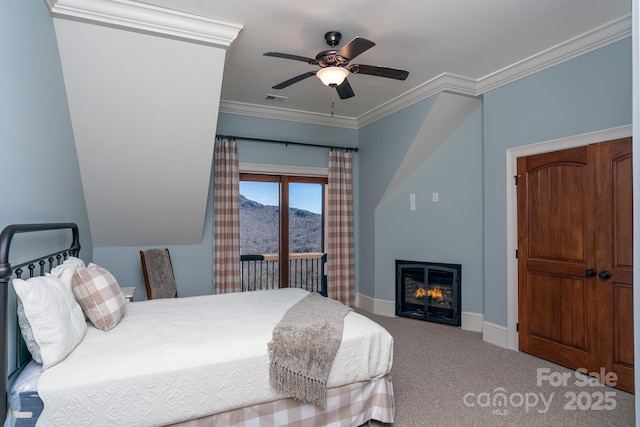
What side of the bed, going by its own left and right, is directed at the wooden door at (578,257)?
front

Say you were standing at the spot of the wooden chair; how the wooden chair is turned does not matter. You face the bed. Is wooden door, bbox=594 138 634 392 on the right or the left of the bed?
left

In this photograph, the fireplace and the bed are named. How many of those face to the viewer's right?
1

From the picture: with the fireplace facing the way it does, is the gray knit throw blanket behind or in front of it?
in front

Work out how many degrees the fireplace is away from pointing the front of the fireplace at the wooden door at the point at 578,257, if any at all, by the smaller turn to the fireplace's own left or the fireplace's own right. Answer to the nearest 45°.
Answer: approximately 90° to the fireplace's own left

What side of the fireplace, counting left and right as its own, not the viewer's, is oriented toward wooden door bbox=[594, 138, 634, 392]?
left

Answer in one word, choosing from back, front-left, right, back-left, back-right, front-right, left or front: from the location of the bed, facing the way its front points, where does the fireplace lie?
front-left

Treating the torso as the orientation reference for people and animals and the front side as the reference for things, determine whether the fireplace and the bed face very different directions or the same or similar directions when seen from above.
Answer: very different directions

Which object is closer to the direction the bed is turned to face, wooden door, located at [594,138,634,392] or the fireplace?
the wooden door

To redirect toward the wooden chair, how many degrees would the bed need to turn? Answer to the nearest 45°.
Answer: approximately 90° to its left

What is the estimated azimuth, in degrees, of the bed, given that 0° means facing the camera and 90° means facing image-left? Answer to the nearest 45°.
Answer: approximately 270°

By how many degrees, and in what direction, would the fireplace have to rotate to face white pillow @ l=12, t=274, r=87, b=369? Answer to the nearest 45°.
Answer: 0° — it already faces it

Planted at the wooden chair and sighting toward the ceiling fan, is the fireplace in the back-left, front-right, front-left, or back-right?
front-left

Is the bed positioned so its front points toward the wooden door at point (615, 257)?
yes

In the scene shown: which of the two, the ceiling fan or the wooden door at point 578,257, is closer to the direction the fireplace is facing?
the ceiling fan

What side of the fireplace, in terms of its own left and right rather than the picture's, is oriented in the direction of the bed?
front

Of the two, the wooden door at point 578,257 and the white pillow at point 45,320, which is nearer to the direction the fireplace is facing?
the white pillow

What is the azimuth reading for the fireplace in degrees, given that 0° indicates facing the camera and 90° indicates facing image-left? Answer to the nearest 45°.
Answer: approximately 45°
